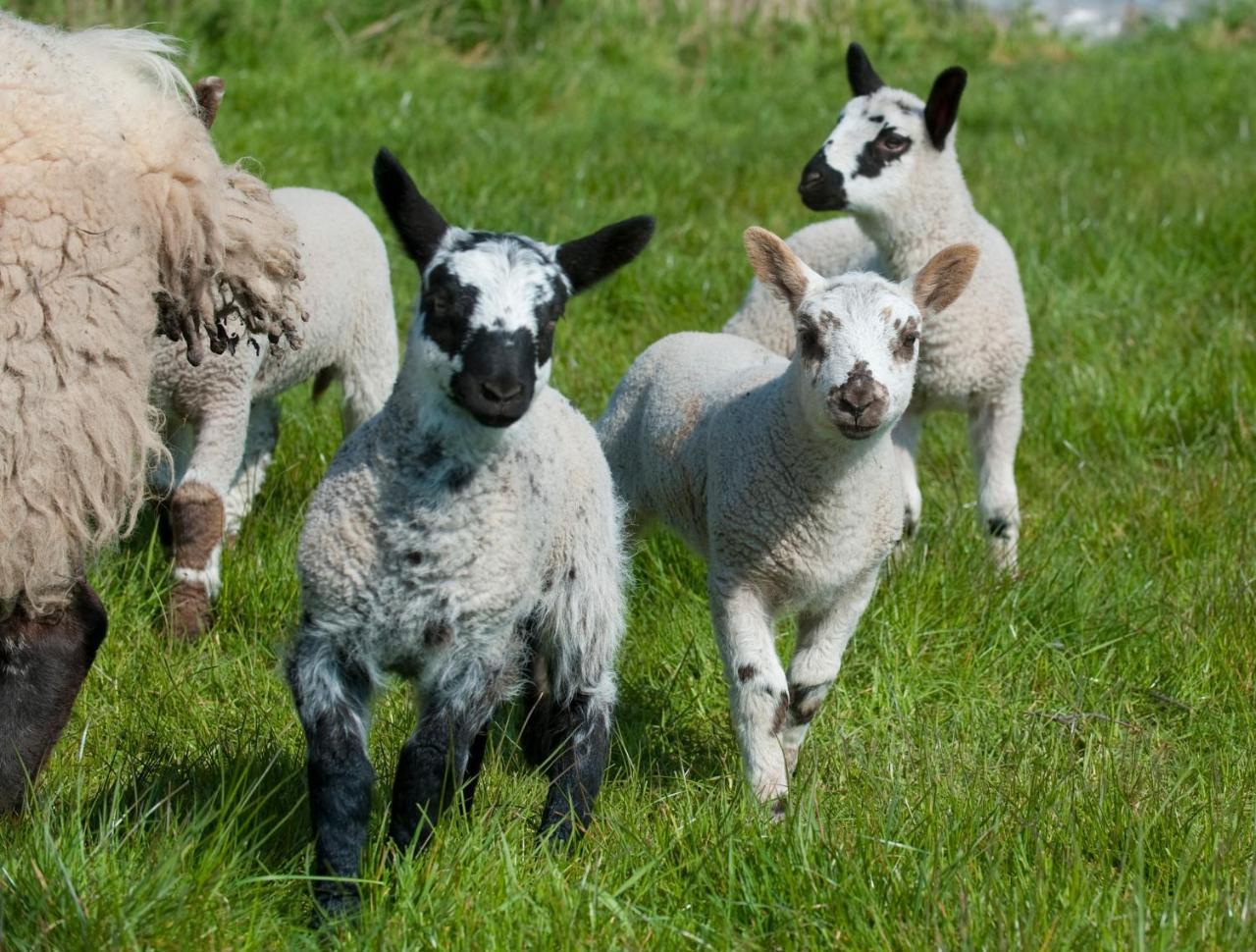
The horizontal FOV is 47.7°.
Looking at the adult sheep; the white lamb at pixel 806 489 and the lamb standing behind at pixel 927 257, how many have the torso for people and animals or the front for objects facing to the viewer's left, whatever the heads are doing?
1

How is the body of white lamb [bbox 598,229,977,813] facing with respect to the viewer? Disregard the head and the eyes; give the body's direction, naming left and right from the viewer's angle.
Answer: facing the viewer and to the right of the viewer

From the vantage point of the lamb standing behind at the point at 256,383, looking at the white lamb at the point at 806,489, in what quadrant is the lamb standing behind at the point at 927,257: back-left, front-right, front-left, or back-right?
front-left

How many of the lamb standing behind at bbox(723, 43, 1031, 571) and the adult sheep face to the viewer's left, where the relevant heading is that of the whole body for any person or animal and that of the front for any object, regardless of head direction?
1

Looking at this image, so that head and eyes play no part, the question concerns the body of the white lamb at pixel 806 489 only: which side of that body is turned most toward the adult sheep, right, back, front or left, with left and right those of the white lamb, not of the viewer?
right

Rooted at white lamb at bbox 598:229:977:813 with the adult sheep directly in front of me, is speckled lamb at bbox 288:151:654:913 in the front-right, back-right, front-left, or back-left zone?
front-left

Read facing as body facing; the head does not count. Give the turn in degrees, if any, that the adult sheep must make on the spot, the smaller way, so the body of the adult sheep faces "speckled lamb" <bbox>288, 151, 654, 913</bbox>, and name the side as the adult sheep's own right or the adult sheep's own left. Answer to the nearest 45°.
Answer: approximately 135° to the adult sheep's own left

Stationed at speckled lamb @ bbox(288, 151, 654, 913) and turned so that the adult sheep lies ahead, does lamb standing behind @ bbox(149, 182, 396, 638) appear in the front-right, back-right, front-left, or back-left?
front-right

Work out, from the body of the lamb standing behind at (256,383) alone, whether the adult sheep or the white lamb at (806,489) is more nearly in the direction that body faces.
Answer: the adult sheep
